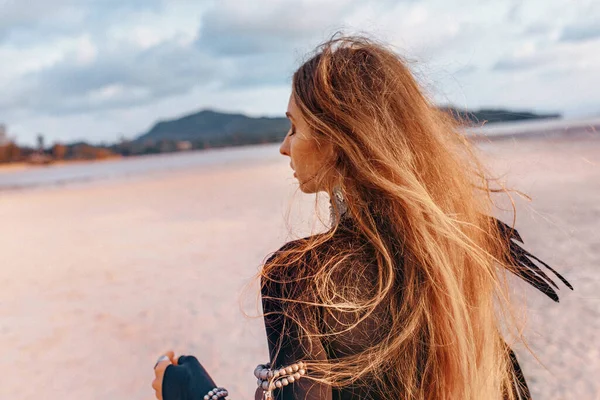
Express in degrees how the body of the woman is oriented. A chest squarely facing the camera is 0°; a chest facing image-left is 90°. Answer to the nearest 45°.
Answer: approximately 135°
